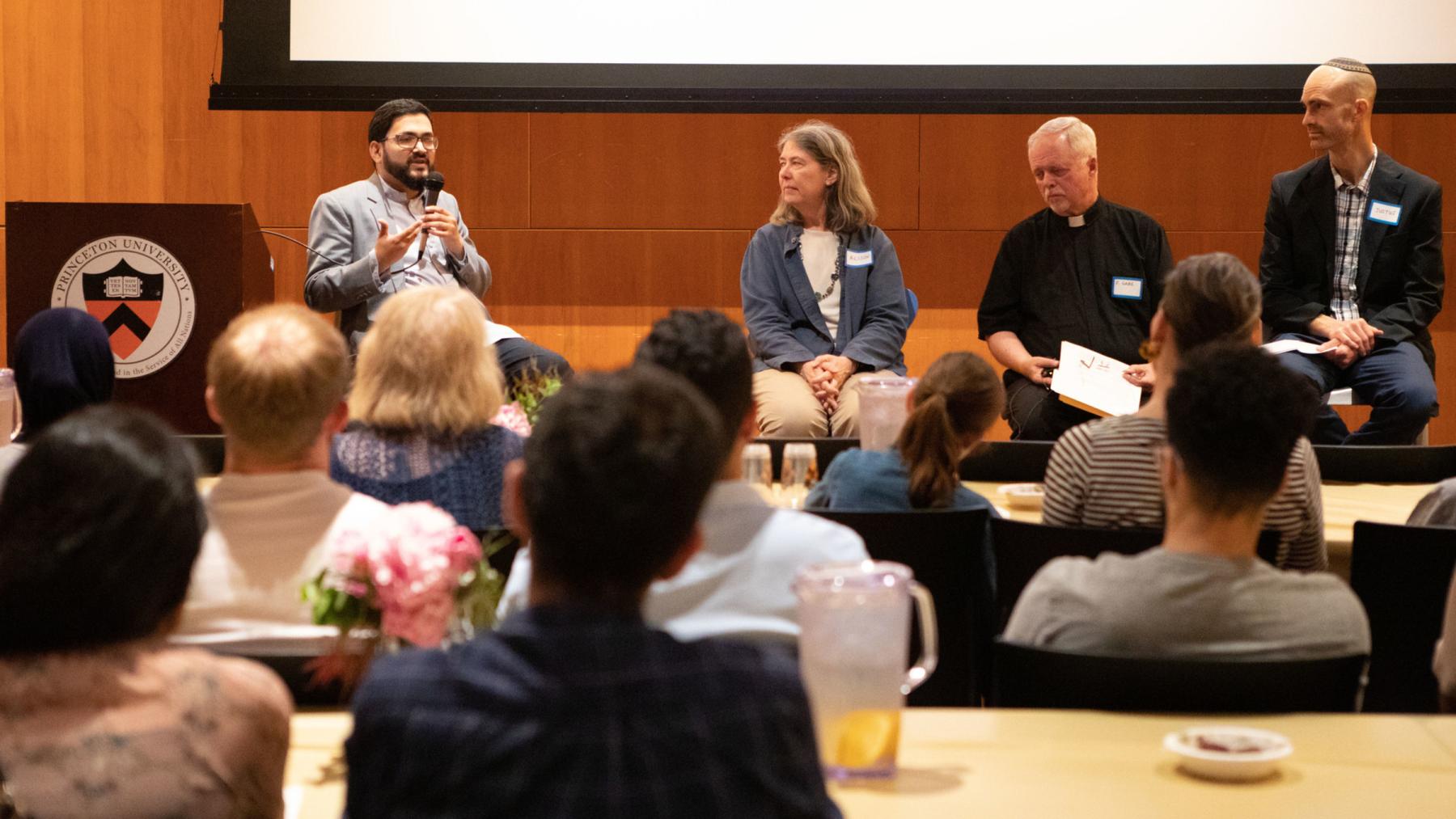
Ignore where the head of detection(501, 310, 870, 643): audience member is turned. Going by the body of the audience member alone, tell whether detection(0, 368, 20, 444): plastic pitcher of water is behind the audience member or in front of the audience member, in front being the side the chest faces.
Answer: in front

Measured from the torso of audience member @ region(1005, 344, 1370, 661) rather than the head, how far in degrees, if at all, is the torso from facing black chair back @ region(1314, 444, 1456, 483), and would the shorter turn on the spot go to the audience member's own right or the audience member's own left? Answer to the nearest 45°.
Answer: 0° — they already face it

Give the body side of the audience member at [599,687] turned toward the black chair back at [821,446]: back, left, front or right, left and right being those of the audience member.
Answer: front

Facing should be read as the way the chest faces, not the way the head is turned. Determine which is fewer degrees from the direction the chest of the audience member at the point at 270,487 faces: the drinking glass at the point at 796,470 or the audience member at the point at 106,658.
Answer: the drinking glass

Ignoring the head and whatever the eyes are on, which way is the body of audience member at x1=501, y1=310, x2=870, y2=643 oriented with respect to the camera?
away from the camera

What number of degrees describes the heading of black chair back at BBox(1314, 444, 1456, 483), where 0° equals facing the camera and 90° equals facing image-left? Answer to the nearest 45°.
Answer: approximately 180°

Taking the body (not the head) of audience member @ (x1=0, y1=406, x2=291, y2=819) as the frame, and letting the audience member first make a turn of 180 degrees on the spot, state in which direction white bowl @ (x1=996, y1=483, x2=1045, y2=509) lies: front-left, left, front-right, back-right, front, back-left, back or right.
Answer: back-left

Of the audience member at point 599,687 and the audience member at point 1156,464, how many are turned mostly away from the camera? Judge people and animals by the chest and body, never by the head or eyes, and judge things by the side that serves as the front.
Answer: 2

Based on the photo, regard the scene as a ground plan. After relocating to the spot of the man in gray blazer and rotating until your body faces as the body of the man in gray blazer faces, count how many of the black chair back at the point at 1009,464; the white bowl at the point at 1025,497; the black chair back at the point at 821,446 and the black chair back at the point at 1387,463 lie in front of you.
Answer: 4

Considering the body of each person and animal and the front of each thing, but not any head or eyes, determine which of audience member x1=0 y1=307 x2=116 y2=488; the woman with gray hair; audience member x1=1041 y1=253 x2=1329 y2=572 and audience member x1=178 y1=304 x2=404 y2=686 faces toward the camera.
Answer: the woman with gray hair

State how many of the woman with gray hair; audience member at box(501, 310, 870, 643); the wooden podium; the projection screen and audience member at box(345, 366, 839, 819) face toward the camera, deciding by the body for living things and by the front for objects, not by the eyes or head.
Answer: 3

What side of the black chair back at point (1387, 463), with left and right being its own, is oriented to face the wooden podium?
left

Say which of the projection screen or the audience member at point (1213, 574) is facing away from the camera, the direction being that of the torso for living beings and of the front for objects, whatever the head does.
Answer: the audience member

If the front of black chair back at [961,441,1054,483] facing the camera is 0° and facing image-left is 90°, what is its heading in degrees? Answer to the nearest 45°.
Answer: approximately 180°

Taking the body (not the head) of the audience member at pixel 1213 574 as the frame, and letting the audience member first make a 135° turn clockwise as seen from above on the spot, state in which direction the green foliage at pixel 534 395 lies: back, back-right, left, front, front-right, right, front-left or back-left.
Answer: back

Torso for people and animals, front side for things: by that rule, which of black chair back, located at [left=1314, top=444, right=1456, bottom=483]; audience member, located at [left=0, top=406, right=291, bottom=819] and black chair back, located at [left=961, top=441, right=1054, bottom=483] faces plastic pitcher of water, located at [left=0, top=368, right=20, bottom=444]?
the audience member

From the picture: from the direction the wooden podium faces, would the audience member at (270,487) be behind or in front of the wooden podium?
in front
